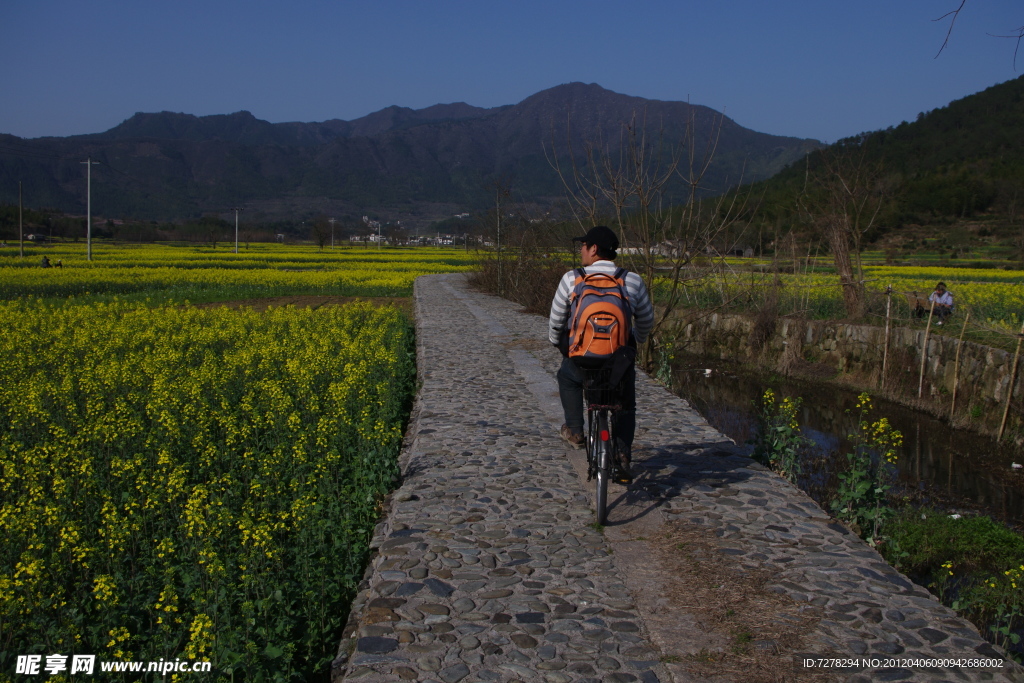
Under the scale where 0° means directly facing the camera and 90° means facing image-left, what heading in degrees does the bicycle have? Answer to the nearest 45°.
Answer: approximately 180°

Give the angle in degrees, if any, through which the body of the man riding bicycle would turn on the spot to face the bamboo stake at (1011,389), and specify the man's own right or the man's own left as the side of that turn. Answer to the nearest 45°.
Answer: approximately 45° to the man's own right

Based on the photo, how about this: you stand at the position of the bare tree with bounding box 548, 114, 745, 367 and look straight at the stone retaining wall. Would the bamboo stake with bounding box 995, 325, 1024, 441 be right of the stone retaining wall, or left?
right

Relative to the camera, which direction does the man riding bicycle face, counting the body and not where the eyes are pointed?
away from the camera

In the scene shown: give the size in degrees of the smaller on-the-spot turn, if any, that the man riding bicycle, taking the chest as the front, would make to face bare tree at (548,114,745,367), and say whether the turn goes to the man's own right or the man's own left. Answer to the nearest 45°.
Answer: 0° — they already face it
